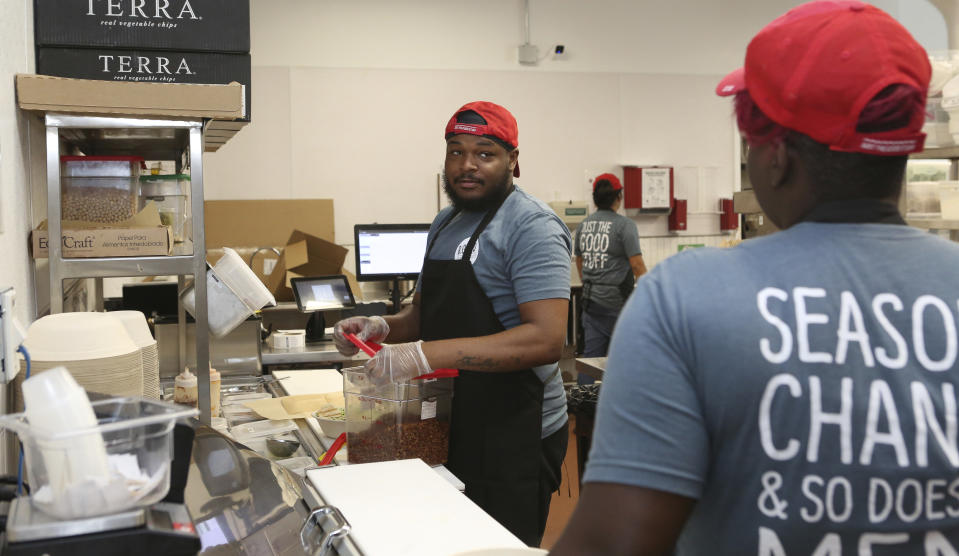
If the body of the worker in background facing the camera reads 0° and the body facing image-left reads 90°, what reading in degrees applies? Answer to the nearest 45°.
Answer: approximately 225°

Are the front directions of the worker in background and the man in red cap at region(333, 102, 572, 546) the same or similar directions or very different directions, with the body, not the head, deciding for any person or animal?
very different directions

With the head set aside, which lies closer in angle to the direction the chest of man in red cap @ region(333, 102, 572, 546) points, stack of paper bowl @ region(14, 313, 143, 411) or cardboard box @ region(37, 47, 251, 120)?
the stack of paper bowl

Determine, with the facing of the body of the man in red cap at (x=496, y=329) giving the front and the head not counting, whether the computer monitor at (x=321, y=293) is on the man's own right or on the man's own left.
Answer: on the man's own right

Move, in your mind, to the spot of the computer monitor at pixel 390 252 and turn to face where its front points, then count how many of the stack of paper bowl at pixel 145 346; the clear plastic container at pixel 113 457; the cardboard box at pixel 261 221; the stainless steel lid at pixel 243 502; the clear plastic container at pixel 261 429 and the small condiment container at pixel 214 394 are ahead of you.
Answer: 5

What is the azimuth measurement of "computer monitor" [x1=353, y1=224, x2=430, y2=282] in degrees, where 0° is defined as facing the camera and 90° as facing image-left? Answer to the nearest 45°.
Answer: approximately 0°

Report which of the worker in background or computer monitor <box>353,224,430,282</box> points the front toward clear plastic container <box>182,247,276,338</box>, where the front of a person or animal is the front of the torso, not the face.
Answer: the computer monitor

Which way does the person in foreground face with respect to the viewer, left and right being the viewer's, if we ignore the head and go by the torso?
facing away from the viewer and to the left of the viewer
